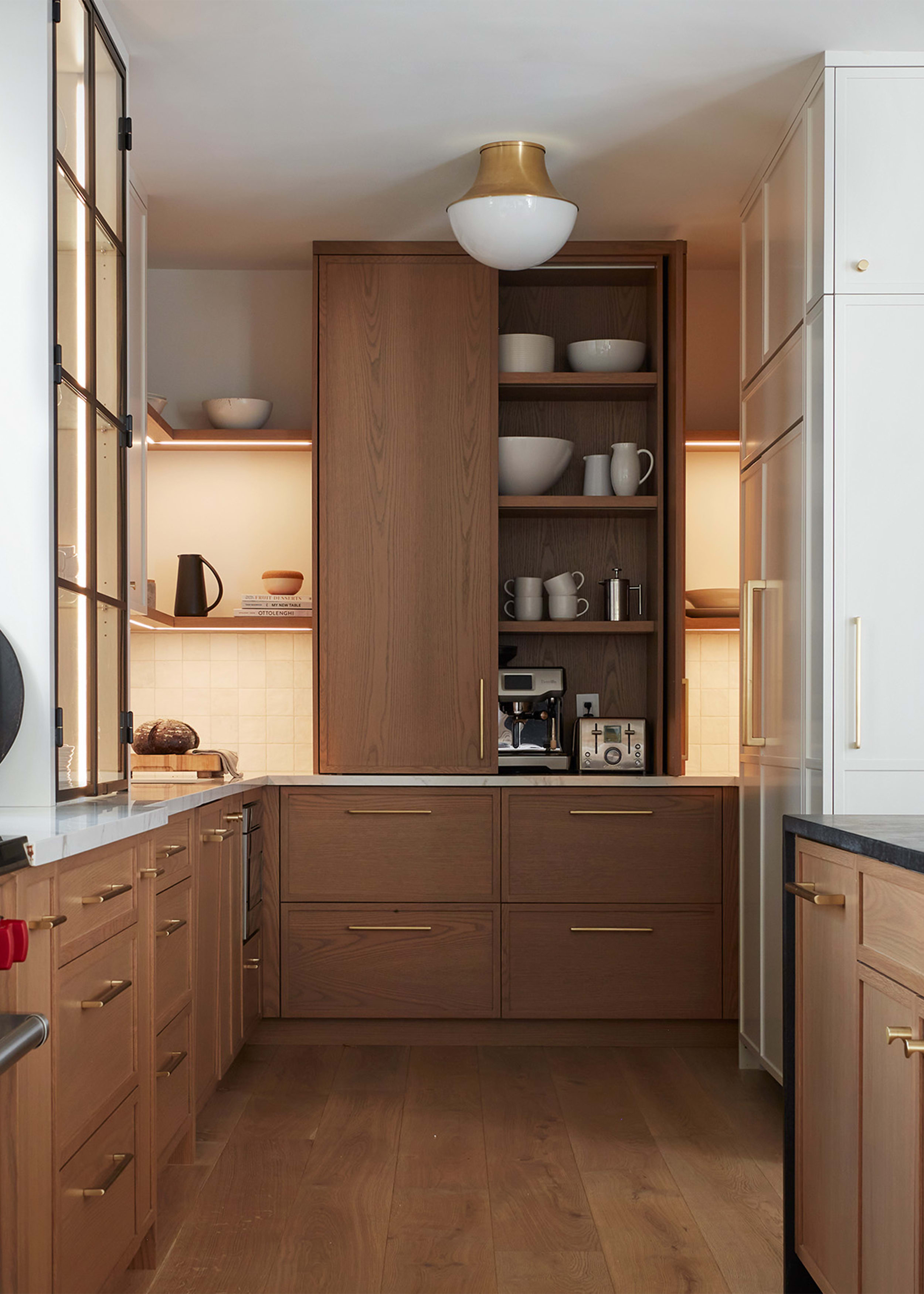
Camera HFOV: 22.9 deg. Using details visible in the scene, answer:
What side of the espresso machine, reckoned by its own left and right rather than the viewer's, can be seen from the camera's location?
front

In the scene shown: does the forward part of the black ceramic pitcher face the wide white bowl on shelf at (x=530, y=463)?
no

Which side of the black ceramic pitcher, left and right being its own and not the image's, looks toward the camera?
left

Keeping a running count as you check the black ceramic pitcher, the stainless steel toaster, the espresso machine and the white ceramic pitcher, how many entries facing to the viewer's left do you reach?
2

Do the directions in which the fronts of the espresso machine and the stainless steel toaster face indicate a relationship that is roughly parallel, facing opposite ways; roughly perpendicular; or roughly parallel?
roughly parallel

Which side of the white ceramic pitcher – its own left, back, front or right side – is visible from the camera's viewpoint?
left

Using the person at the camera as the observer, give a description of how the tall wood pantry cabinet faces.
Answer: facing the viewer

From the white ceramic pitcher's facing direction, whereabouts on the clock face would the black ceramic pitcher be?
The black ceramic pitcher is roughly at 12 o'clock from the white ceramic pitcher.

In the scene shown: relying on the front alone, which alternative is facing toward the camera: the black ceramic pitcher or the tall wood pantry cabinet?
the tall wood pantry cabinet

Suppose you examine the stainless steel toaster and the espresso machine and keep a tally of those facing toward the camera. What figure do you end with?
2

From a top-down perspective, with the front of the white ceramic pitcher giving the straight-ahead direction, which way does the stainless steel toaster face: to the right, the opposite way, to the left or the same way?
to the left

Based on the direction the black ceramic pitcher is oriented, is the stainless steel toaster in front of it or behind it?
behind

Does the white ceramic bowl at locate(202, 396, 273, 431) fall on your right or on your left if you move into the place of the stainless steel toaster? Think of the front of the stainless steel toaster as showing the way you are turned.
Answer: on your right

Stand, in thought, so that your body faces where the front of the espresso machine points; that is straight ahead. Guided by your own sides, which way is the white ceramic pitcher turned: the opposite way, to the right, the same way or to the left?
to the right

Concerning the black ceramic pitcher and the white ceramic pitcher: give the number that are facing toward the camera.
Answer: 0
